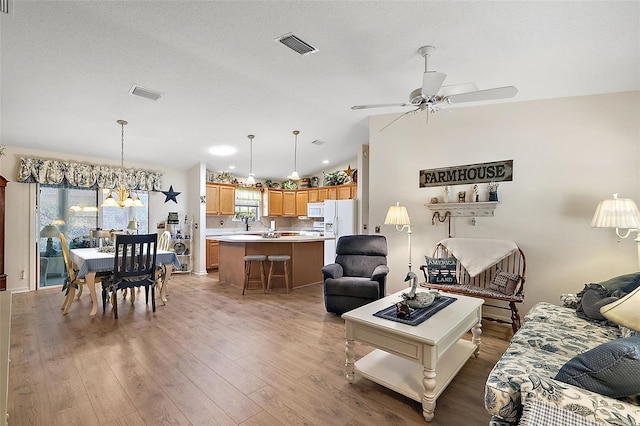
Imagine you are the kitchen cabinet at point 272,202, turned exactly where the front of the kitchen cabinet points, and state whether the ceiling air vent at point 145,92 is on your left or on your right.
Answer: on your right

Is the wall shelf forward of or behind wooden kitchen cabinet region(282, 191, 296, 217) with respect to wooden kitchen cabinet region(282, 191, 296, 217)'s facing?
forward

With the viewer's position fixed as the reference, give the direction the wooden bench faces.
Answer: facing the viewer and to the left of the viewer

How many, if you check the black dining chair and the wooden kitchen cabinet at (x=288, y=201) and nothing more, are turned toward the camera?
1

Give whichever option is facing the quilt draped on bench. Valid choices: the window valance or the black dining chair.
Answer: the window valance

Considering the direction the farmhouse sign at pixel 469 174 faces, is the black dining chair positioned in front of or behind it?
in front

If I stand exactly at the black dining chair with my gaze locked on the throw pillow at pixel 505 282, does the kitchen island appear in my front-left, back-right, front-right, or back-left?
front-left

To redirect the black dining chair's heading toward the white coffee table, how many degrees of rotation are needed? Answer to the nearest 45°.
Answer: approximately 180°

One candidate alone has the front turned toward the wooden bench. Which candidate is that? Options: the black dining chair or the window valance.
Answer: the window valance

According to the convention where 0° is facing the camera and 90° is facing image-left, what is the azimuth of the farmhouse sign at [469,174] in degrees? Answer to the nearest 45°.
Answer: approximately 45°

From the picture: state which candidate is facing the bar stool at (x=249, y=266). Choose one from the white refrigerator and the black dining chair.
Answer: the white refrigerator

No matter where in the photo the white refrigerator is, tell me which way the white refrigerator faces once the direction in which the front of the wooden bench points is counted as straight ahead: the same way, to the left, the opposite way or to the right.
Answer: the same way

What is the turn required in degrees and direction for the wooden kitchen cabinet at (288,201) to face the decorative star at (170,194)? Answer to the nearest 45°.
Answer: approximately 45° to its right

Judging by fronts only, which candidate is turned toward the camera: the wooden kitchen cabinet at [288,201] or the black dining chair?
the wooden kitchen cabinet

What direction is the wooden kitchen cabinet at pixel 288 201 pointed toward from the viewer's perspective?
toward the camera

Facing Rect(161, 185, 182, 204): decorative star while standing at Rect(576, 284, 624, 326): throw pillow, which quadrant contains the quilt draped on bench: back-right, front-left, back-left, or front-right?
front-right

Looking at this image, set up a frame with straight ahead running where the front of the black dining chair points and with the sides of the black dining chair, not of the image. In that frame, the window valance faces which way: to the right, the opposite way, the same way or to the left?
the opposite way

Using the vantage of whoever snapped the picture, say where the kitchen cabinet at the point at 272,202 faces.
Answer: facing the viewer and to the right of the viewer
